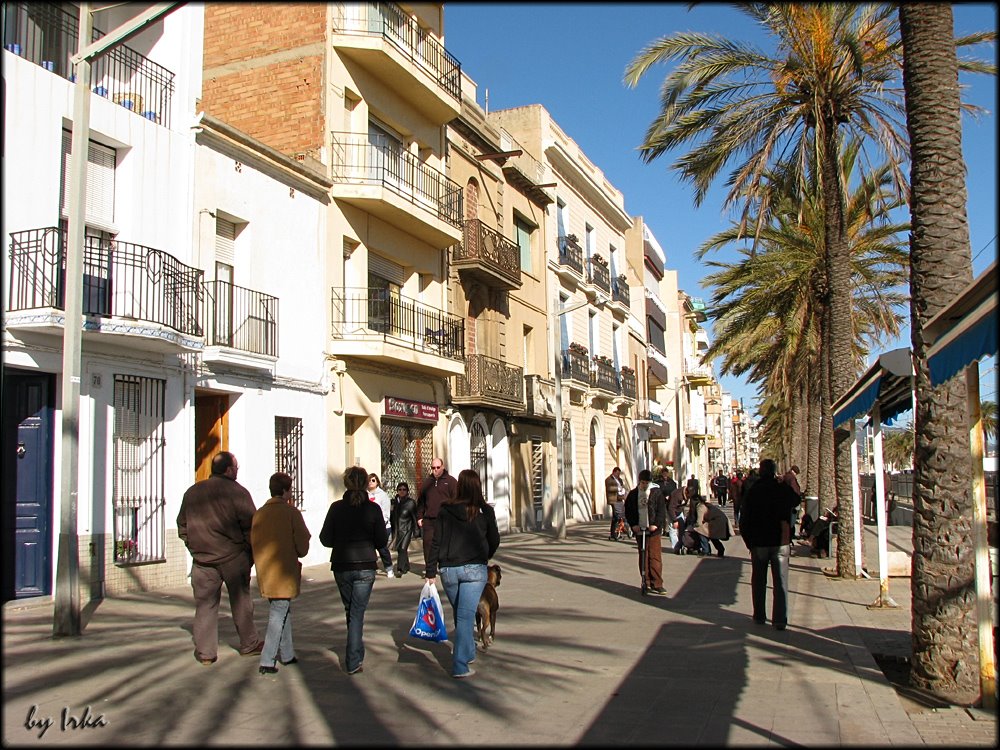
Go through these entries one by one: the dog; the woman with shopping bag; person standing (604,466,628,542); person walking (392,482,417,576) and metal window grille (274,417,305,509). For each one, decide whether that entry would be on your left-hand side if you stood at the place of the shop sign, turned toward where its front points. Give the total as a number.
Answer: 1

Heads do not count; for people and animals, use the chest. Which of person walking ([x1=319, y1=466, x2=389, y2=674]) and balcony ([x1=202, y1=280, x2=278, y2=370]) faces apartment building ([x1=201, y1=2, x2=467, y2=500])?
the person walking

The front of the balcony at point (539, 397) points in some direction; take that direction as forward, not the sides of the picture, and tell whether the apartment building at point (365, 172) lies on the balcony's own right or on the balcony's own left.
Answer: on the balcony's own right

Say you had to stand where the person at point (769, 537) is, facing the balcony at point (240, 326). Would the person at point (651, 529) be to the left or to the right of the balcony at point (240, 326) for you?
right

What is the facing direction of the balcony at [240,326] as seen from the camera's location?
facing the viewer and to the right of the viewer

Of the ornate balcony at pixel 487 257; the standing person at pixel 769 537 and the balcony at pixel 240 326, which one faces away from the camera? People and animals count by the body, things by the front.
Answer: the standing person

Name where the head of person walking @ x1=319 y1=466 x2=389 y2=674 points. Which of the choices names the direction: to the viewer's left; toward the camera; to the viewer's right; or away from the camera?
away from the camera

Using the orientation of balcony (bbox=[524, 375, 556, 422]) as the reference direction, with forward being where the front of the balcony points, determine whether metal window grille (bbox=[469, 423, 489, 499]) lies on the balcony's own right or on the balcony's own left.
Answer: on the balcony's own right

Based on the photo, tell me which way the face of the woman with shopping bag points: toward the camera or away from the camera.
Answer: away from the camera

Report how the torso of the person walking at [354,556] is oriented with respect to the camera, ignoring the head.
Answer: away from the camera

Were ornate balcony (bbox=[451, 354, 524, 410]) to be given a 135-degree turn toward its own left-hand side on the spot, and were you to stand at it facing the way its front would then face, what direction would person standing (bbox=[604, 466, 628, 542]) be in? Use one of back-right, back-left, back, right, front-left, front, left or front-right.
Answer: right

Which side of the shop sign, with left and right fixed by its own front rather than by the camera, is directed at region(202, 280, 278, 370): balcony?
right

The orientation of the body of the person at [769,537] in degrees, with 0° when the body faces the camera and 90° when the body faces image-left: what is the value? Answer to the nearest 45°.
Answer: approximately 180°

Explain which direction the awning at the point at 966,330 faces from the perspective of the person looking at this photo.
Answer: facing the viewer and to the left of the viewer
